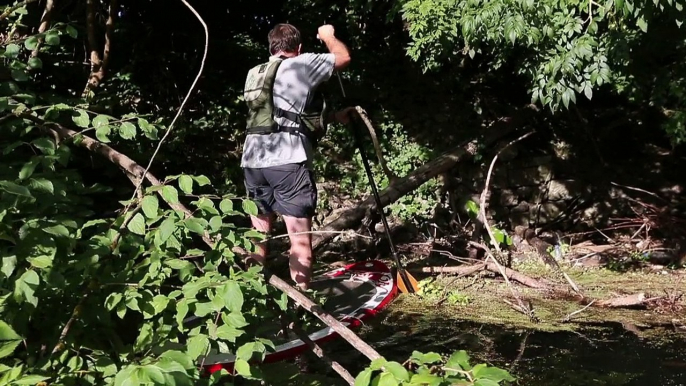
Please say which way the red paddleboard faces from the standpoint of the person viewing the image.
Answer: facing away from the viewer and to the right of the viewer

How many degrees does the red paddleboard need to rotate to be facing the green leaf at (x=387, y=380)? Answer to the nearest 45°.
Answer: approximately 135° to its right

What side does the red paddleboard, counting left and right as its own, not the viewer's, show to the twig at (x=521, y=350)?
right

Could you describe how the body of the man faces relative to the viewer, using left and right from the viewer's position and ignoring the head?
facing away from the viewer and to the right of the viewer

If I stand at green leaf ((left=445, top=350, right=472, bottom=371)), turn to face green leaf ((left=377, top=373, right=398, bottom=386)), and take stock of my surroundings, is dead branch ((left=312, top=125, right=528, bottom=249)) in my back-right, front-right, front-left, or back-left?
back-right

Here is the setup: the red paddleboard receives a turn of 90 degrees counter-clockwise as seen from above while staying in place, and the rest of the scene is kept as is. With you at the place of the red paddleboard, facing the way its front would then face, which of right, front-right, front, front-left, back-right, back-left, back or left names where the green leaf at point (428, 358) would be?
back-left

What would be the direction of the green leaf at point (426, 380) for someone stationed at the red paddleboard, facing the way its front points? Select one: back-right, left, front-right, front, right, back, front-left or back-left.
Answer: back-right

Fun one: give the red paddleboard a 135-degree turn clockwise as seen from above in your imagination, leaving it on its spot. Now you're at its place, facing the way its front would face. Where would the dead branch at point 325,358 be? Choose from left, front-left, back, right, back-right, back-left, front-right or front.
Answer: front

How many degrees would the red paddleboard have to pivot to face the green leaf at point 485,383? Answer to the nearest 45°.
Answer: approximately 135° to its right

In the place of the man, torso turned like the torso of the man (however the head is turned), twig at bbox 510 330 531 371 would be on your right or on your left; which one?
on your right
